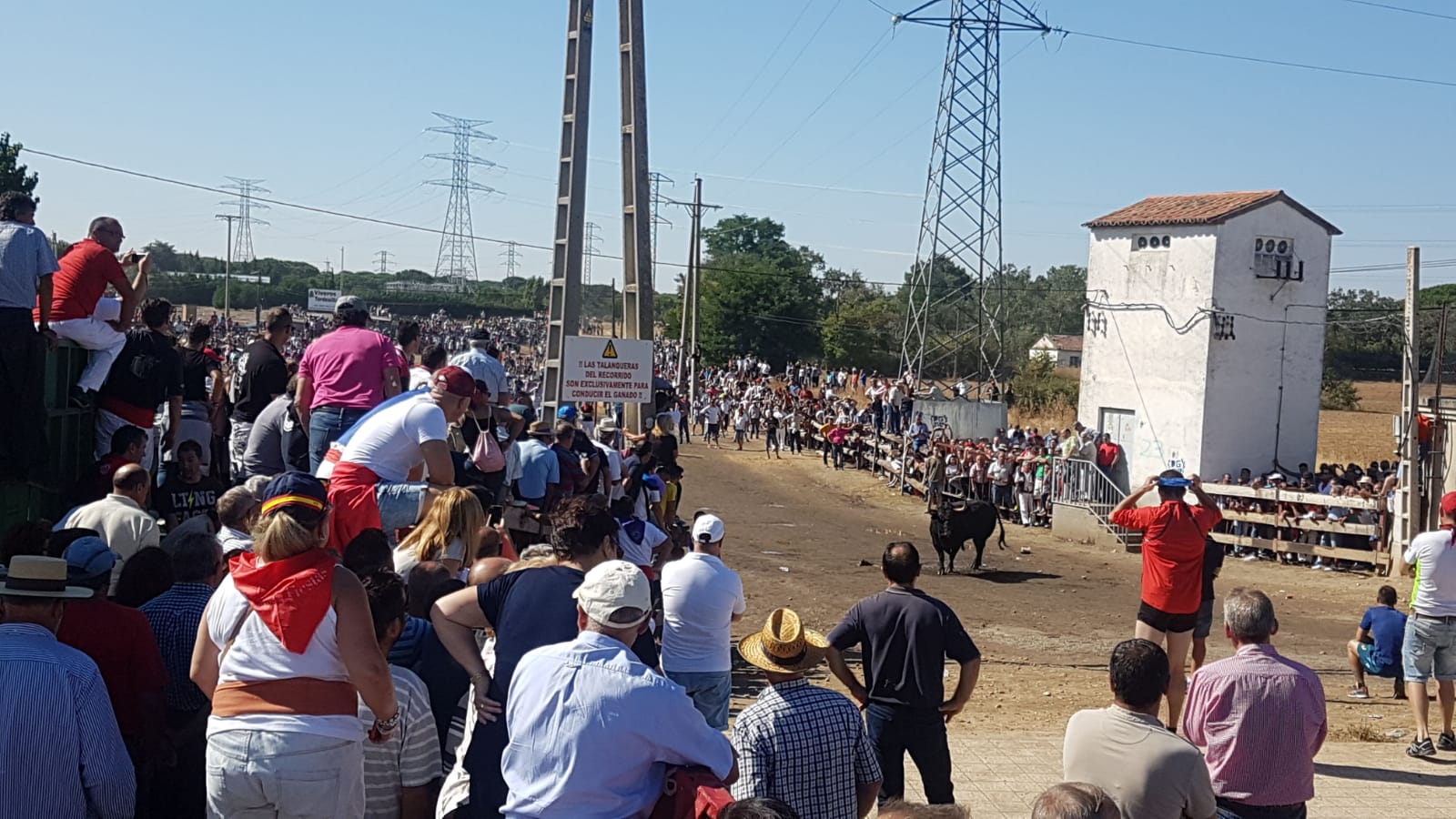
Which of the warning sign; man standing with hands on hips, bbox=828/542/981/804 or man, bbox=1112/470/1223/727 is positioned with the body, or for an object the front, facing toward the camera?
the warning sign

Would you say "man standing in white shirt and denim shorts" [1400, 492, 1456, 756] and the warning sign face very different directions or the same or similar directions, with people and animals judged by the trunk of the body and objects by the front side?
very different directions

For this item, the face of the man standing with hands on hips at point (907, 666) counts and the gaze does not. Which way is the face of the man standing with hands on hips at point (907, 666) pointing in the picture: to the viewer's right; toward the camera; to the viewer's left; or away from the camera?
away from the camera

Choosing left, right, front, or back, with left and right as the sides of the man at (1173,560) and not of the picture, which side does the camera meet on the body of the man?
back

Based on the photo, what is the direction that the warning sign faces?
toward the camera

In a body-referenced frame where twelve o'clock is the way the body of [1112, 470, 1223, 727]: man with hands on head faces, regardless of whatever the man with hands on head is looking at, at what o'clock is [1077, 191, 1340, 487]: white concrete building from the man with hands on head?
The white concrete building is roughly at 12 o'clock from the man with hands on head.

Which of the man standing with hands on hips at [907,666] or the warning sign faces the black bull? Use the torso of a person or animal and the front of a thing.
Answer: the man standing with hands on hips

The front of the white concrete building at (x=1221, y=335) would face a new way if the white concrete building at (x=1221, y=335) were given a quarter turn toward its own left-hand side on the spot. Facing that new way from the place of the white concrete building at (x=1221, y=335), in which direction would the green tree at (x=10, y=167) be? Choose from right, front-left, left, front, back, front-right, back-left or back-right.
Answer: back-right

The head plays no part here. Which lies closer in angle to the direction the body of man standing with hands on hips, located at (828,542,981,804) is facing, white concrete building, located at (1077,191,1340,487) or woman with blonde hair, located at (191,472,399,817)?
the white concrete building

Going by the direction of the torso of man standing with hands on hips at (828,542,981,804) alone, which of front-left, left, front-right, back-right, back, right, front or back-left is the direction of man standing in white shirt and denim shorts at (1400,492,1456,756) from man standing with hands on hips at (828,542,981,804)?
front-right

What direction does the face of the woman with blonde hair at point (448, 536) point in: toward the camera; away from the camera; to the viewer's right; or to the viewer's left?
away from the camera

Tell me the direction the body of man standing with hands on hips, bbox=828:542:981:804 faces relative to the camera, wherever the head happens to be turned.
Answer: away from the camera

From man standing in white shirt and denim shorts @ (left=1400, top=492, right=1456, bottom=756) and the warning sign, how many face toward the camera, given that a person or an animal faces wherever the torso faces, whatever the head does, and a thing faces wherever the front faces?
1

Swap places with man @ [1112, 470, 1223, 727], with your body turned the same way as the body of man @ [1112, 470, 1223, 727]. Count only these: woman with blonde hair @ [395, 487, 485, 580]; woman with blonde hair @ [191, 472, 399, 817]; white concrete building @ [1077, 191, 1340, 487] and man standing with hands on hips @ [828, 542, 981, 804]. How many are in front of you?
1

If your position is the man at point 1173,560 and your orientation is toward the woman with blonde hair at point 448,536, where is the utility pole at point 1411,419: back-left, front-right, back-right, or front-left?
back-right

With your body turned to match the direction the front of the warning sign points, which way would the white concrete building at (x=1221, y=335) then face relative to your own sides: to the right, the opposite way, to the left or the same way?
to the right
